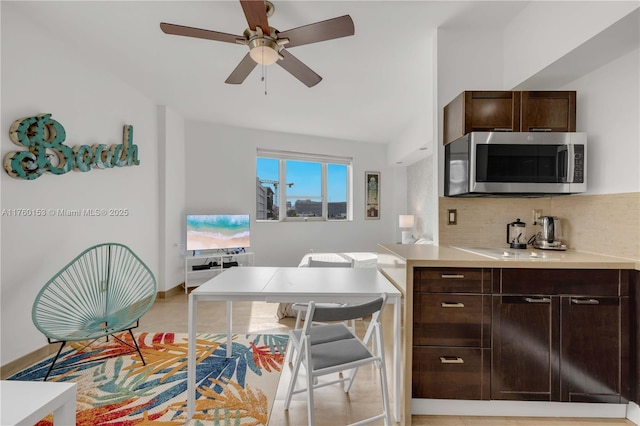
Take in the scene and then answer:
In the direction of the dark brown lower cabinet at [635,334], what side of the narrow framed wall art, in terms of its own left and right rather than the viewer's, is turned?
front

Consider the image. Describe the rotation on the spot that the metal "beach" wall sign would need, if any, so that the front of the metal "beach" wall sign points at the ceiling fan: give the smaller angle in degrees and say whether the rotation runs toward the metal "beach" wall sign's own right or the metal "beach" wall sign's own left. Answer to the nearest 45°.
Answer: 0° — it already faces it

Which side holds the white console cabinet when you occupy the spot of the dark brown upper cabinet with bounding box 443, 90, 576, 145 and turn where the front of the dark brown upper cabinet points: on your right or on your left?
on your right

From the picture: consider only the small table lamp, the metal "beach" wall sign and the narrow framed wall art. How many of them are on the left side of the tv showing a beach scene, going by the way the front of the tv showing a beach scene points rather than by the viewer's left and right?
2

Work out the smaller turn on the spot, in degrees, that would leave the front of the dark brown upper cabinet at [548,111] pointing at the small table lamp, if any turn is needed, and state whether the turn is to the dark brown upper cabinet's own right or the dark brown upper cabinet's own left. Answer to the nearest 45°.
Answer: approximately 135° to the dark brown upper cabinet's own right

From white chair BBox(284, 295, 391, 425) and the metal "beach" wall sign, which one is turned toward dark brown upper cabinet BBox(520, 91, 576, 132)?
the metal "beach" wall sign

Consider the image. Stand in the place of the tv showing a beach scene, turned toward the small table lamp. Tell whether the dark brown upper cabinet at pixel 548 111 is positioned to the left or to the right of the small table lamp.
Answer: right

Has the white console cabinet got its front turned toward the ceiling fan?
yes
